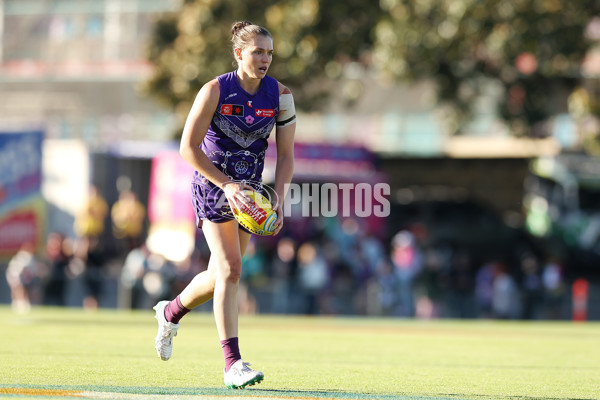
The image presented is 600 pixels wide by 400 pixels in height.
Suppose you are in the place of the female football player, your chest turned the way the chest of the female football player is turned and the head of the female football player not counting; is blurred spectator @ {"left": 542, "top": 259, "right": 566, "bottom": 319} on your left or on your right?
on your left

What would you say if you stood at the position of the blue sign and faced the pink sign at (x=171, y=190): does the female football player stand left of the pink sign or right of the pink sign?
right

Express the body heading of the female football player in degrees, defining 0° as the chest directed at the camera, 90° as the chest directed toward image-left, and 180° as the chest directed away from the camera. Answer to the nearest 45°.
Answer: approximately 315°

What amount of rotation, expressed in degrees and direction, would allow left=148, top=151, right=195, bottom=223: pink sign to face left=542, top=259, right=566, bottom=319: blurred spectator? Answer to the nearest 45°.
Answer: approximately 90° to its left

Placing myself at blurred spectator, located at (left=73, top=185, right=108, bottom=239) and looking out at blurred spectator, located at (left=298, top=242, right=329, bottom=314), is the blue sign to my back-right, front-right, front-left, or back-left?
back-left

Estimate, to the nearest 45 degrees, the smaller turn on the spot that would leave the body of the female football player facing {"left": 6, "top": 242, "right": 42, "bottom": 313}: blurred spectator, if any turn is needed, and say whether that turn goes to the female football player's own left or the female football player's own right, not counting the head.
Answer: approximately 135° to the female football player's own left

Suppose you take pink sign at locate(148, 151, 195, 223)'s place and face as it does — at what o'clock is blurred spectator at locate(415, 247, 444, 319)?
The blurred spectator is roughly at 10 o'clock from the pink sign.

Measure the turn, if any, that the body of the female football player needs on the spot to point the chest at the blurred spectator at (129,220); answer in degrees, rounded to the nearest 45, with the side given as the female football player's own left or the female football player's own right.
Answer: approximately 135° to the female football player's own left

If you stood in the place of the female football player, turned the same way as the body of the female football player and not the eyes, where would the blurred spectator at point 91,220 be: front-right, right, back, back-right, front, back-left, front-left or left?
back-left

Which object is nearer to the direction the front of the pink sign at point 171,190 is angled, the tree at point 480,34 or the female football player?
the female football player

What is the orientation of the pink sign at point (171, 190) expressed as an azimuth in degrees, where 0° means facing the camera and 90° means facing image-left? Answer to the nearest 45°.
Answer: approximately 0°
